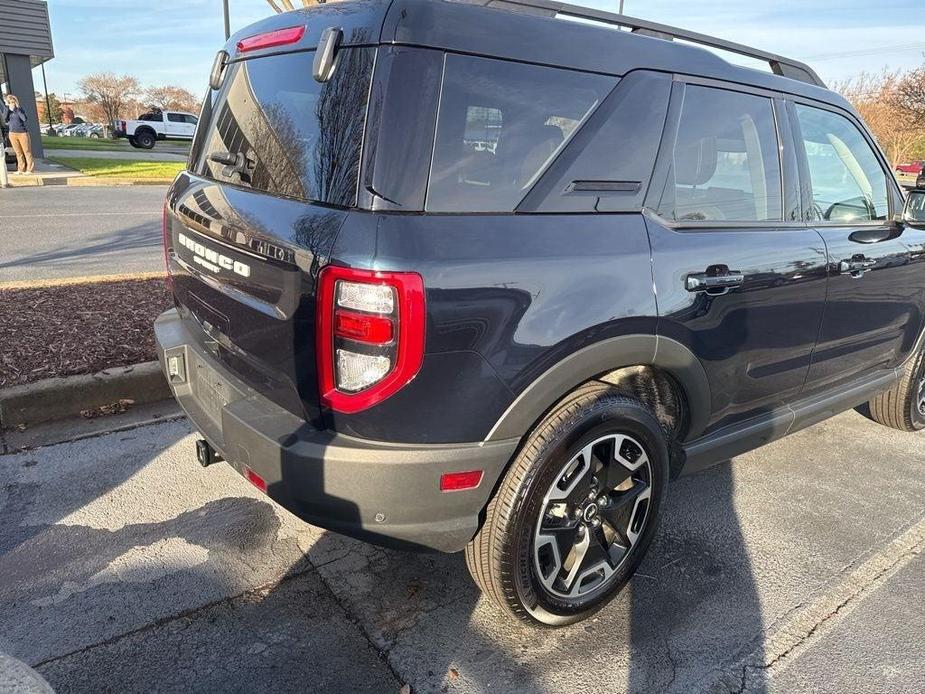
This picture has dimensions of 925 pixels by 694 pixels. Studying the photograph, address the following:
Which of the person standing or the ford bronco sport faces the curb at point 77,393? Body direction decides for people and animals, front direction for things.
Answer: the person standing

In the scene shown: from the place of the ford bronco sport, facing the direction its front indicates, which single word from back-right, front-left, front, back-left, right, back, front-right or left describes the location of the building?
left

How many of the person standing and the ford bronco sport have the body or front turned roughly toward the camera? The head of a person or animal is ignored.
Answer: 1

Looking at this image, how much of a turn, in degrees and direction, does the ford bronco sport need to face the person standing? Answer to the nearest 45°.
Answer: approximately 90° to its left

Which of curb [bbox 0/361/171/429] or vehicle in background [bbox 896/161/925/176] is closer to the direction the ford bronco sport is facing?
the vehicle in background

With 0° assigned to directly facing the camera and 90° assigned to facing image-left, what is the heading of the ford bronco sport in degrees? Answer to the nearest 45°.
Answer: approximately 225°

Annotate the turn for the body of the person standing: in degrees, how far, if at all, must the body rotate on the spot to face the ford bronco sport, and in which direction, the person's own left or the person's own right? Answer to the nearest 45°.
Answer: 0° — they already face it

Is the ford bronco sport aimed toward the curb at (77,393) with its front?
no

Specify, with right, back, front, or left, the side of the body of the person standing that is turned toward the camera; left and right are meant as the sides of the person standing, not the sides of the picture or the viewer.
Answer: front

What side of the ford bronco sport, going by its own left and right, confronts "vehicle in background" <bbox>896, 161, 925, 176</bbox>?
front

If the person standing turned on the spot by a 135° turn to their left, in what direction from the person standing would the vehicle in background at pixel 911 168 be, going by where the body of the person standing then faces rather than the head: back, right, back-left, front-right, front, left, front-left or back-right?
front-right

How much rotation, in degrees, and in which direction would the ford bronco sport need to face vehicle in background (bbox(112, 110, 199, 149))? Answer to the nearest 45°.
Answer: approximately 90° to its left

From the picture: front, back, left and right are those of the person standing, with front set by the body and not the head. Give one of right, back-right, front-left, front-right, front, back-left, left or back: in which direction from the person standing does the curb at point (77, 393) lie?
front

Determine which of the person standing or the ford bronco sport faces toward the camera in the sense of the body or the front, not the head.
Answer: the person standing
